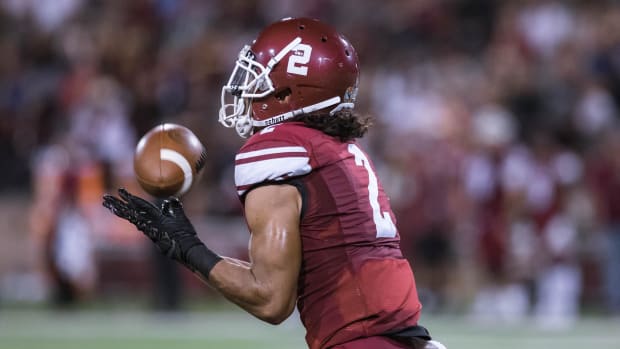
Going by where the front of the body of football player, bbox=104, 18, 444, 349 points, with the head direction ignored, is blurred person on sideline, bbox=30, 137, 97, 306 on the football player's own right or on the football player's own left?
on the football player's own right

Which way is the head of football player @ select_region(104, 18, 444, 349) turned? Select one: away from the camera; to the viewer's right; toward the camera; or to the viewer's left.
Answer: to the viewer's left

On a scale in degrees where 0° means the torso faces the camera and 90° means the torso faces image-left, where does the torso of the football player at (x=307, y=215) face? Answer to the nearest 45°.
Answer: approximately 90°
